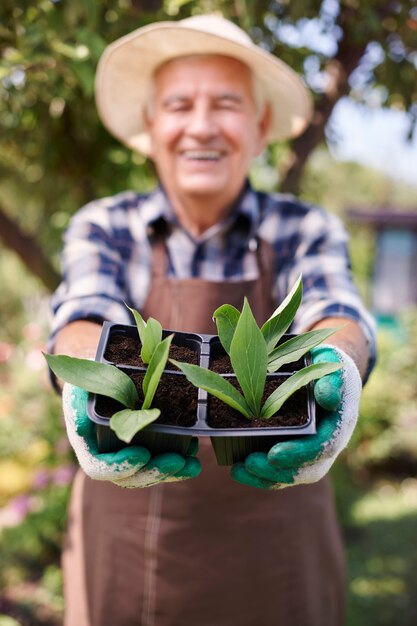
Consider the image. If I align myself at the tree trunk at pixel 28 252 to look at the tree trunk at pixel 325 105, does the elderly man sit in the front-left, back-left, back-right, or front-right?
front-right

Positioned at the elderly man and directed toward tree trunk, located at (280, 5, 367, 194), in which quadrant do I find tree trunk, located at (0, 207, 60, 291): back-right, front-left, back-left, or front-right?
front-left

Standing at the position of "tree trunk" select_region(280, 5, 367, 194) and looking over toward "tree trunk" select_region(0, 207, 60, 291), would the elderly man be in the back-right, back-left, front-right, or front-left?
front-left

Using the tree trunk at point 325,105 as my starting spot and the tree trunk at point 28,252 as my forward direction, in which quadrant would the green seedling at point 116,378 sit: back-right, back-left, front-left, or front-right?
front-left

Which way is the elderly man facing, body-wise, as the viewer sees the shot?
toward the camera

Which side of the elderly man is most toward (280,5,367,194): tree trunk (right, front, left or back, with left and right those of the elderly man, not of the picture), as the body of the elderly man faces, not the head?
back

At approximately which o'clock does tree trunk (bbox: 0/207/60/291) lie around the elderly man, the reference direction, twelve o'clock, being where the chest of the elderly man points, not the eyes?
The tree trunk is roughly at 5 o'clock from the elderly man.
